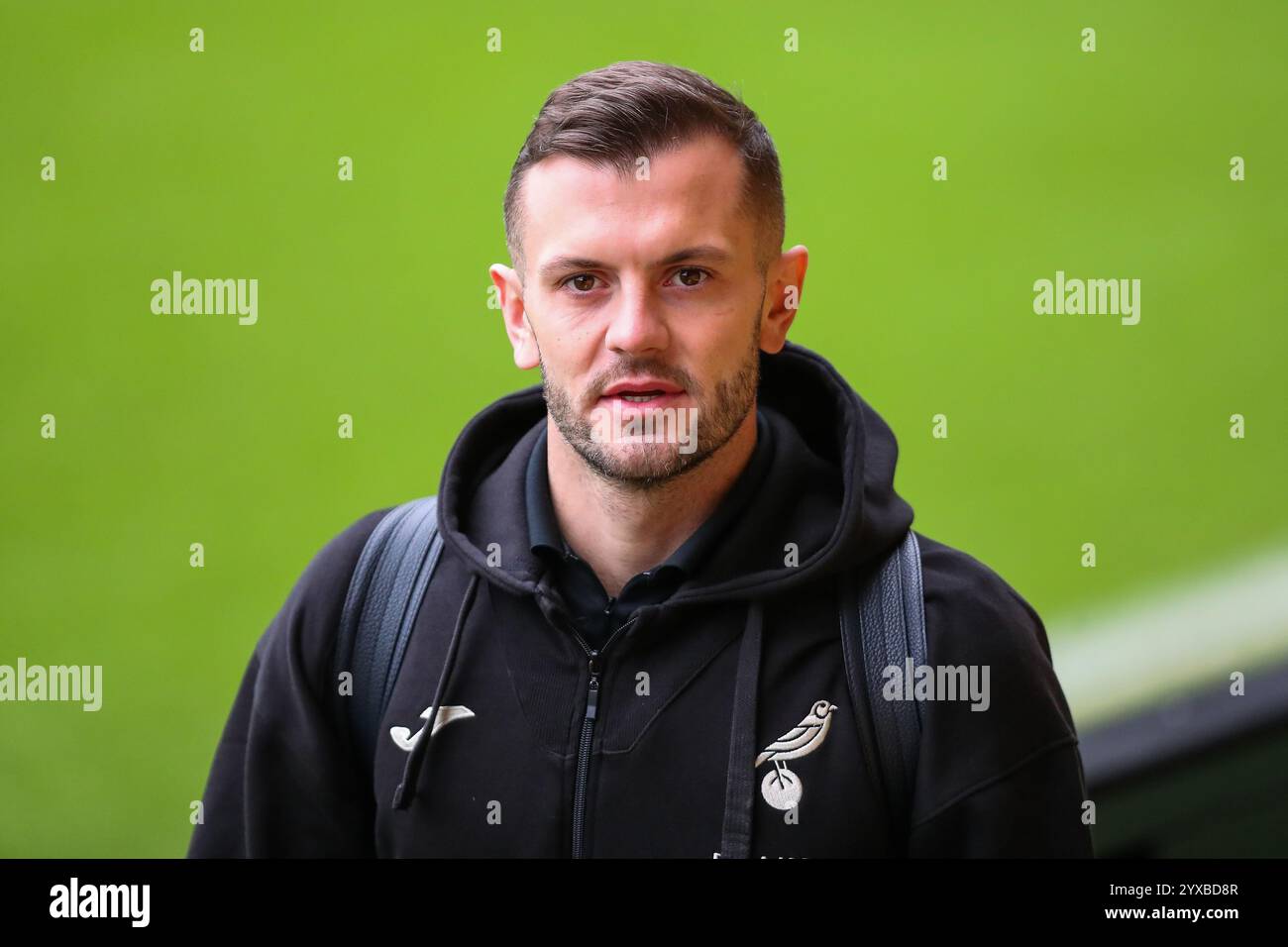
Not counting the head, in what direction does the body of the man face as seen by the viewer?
toward the camera

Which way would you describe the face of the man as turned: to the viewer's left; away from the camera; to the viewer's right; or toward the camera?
toward the camera
